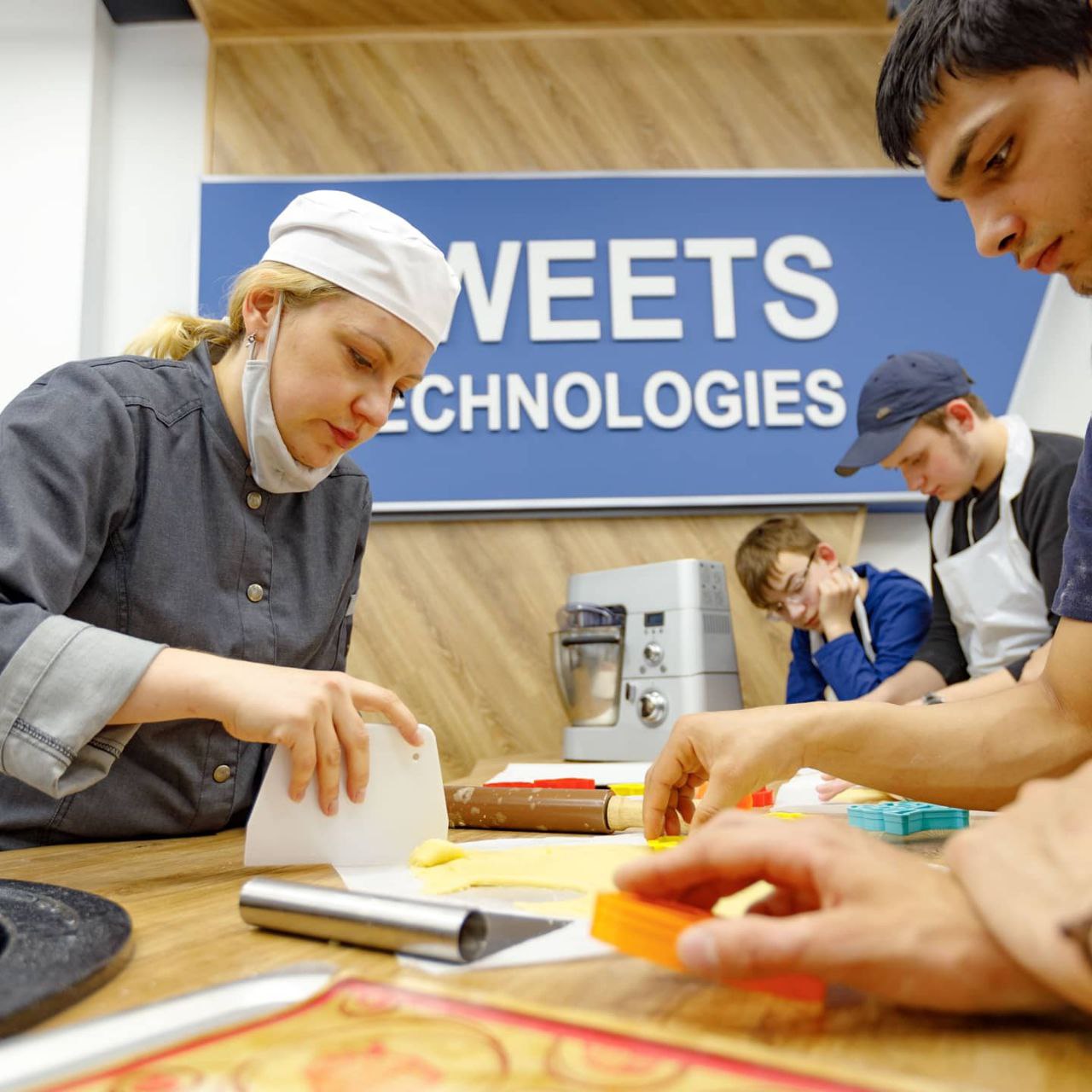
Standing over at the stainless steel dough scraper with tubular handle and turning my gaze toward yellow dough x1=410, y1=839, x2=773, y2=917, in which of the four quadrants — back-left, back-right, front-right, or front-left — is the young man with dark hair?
front-right

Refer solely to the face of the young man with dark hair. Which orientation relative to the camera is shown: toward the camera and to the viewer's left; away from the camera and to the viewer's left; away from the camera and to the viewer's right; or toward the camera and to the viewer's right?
toward the camera and to the viewer's left

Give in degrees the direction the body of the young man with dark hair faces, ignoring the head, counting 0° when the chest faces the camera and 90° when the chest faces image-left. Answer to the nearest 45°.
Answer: approximately 90°
